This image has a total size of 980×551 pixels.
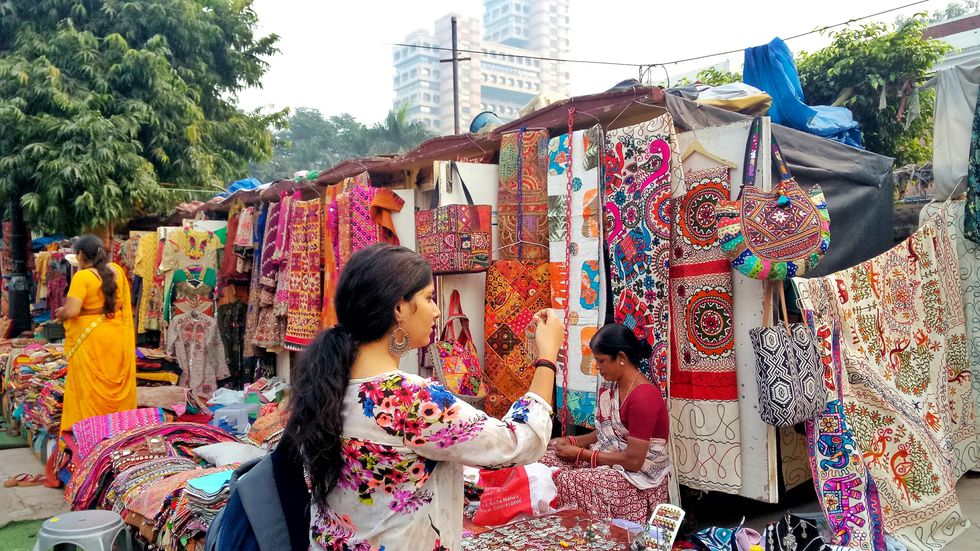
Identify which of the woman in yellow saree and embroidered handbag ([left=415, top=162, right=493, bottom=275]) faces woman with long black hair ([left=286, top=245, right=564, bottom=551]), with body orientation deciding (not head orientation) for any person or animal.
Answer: the embroidered handbag

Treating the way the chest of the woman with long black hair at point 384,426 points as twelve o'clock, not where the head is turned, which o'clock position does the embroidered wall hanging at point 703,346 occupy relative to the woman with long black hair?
The embroidered wall hanging is roughly at 12 o'clock from the woman with long black hair.

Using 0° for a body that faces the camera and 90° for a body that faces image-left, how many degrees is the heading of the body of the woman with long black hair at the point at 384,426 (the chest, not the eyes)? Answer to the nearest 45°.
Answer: approximately 225°

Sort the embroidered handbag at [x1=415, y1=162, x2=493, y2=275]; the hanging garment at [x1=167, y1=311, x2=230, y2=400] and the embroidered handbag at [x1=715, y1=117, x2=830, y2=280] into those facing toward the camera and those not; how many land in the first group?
3

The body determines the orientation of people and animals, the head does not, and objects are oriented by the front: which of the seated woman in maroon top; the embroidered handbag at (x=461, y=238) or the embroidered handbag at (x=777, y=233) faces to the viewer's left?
the seated woman in maroon top

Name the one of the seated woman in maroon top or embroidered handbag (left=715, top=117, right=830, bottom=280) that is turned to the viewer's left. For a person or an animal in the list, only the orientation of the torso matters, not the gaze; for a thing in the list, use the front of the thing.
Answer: the seated woman in maroon top

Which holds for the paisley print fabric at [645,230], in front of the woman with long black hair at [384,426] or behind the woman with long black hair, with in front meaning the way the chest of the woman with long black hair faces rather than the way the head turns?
in front

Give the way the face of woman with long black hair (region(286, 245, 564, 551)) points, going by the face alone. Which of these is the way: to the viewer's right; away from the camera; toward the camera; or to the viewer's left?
to the viewer's right

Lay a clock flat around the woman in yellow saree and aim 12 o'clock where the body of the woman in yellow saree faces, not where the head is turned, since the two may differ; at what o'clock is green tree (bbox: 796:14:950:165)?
The green tree is roughly at 5 o'clock from the woman in yellow saree.

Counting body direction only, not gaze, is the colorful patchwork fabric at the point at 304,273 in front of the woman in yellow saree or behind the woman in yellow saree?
behind

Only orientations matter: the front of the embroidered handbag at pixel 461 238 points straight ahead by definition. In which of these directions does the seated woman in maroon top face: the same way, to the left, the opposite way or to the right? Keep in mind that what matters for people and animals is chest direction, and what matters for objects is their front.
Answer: to the right

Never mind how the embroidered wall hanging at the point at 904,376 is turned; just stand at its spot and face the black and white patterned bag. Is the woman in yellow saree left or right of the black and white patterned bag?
right
